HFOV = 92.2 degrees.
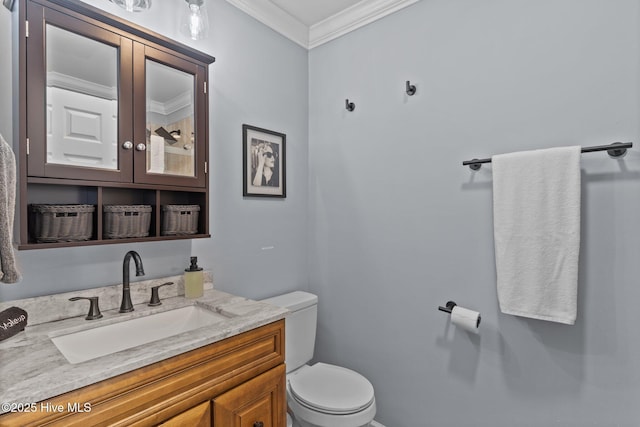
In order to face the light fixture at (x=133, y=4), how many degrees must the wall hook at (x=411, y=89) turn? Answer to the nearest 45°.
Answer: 0° — it already faces it

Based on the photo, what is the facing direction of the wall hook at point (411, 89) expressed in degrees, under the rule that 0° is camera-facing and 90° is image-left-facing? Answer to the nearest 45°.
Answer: approximately 45°

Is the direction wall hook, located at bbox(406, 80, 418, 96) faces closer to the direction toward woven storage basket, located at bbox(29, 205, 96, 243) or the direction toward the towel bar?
the woven storage basket

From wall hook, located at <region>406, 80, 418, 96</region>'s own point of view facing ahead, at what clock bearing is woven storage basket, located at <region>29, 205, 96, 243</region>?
The woven storage basket is roughly at 12 o'clock from the wall hook.

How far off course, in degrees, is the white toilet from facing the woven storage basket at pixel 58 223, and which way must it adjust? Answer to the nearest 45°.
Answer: approximately 90° to its right

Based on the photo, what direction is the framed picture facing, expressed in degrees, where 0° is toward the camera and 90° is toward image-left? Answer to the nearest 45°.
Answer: approximately 315°

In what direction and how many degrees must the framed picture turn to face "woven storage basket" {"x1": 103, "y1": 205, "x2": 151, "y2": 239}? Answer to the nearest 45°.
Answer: approximately 90° to its right
